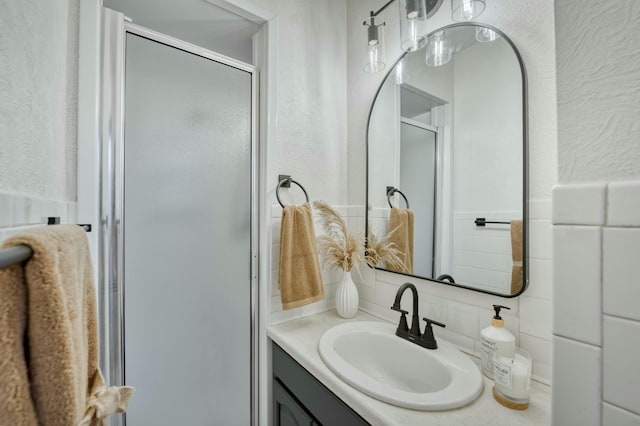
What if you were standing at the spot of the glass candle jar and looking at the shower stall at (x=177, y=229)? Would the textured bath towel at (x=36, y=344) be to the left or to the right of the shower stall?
left

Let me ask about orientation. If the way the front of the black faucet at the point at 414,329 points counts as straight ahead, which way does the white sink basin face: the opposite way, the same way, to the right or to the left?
the same way

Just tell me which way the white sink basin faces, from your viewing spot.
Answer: facing the viewer and to the left of the viewer

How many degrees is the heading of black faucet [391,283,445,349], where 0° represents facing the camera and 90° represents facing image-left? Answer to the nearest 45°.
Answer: approximately 45°

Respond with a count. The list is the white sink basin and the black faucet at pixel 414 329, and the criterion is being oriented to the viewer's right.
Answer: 0
